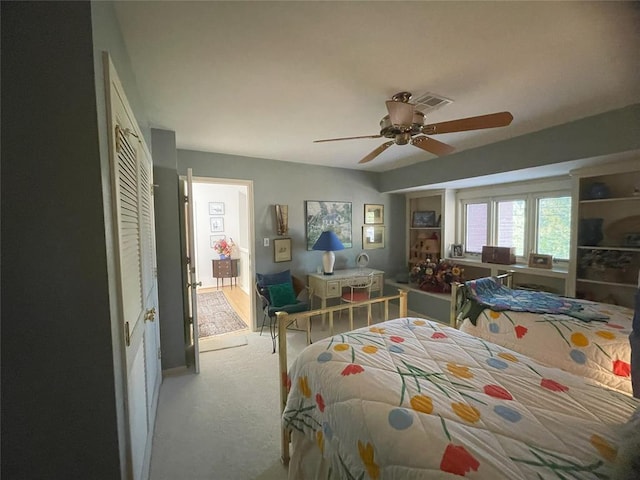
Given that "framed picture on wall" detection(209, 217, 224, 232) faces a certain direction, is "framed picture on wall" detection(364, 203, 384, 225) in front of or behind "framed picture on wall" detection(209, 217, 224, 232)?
in front

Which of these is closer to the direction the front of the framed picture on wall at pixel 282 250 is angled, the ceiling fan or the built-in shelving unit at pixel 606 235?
the ceiling fan

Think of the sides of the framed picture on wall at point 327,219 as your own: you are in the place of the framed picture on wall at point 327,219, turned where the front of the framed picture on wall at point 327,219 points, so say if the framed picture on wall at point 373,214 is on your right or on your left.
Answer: on your left

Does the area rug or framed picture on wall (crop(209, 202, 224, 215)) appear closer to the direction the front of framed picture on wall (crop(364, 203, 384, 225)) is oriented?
the area rug

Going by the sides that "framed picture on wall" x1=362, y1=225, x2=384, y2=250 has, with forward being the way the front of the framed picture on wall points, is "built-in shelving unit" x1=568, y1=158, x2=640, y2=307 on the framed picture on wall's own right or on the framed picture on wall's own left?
on the framed picture on wall's own left

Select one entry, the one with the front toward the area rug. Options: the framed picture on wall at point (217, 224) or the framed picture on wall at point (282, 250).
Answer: the framed picture on wall at point (217, 224)

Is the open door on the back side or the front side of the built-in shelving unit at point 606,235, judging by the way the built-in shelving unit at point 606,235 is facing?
on the front side

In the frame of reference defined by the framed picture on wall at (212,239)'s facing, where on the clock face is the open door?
The open door is roughly at 12 o'clock from the framed picture on wall.

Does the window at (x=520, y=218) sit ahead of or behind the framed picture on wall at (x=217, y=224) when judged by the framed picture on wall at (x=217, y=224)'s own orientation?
ahead

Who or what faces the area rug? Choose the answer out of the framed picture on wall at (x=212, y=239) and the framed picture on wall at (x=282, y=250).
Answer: the framed picture on wall at (x=212, y=239)

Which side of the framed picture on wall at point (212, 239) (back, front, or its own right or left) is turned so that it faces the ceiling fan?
front

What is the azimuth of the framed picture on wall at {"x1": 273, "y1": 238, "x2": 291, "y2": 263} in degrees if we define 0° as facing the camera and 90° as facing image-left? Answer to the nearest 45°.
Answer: approximately 0°
